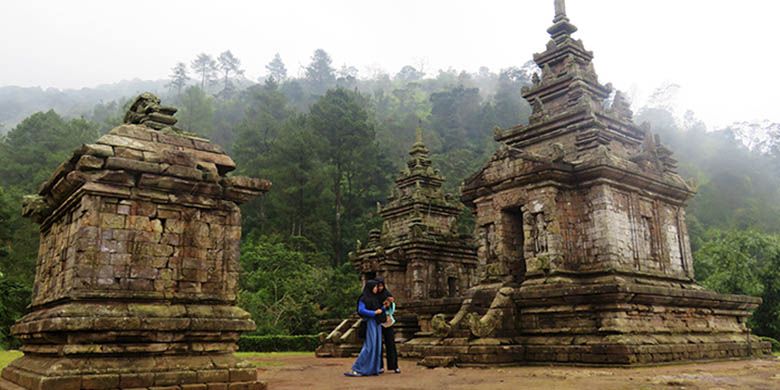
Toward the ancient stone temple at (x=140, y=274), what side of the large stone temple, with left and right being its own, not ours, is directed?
front

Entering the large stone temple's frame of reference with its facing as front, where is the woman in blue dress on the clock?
The woman in blue dress is roughly at 12 o'clock from the large stone temple.

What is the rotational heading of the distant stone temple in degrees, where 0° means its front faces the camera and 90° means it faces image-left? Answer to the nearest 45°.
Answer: approximately 45°

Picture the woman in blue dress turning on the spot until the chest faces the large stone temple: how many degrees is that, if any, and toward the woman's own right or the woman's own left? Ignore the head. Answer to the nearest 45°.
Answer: approximately 45° to the woman's own left

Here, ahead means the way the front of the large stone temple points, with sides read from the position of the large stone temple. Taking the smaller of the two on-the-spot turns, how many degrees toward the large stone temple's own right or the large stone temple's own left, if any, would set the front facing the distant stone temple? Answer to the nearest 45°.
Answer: approximately 90° to the large stone temple's own right

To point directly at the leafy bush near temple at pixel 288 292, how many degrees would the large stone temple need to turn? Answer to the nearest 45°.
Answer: approximately 90° to its right

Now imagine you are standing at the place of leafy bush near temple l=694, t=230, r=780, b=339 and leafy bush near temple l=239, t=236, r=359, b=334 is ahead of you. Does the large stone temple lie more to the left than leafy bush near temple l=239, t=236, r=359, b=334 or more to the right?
left

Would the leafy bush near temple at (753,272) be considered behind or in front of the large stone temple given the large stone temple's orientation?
behind

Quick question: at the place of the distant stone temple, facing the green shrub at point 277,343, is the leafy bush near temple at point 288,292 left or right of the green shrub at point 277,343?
right

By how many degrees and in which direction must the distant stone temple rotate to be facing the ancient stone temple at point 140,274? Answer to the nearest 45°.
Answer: approximately 45° to its left
